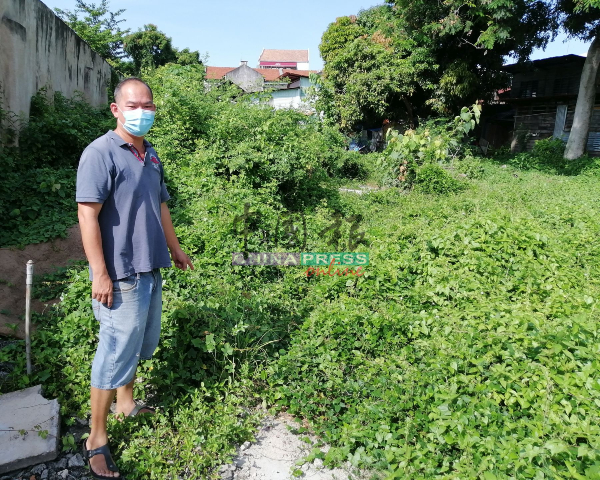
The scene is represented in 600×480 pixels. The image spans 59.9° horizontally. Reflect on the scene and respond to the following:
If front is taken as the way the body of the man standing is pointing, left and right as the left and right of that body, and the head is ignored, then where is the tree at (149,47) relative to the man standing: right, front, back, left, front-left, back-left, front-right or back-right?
back-left

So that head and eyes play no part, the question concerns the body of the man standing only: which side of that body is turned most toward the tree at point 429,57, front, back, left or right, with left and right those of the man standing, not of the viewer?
left

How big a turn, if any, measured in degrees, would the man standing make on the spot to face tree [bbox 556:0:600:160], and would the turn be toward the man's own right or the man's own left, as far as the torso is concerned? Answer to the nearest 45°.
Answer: approximately 90° to the man's own left

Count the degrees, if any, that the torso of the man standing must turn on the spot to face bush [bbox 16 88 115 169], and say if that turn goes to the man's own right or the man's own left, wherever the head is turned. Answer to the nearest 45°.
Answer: approximately 135° to the man's own left

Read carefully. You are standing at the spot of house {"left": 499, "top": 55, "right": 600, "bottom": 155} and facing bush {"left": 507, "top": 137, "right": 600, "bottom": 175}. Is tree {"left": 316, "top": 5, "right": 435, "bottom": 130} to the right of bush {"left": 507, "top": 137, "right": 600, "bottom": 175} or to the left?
right

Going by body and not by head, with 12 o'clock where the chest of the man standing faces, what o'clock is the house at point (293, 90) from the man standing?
The house is roughly at 8 o'clock from the man standing.

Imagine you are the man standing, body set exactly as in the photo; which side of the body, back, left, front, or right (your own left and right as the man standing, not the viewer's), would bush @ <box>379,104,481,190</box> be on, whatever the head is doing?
left

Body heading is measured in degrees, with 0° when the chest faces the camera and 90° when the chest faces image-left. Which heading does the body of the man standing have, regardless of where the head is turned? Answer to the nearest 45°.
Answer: approximately 315°

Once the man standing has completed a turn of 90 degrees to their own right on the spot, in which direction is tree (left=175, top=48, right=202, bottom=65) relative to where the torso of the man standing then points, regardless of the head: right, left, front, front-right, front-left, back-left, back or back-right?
back-right

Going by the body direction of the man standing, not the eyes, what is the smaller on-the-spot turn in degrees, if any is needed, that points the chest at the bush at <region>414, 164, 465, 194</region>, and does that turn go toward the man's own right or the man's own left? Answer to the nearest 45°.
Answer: approximately 90° to the man's own left
